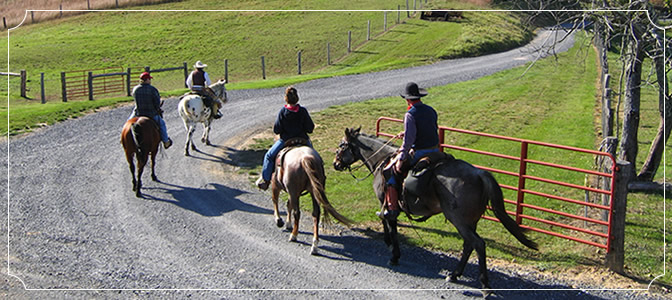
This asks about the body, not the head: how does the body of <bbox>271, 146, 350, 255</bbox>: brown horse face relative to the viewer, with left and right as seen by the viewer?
facing away from the viewer and to the left of the viewer

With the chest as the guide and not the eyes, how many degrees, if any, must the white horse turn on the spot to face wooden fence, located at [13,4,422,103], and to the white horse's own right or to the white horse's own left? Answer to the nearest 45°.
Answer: approximately 45° to the white horse's own left

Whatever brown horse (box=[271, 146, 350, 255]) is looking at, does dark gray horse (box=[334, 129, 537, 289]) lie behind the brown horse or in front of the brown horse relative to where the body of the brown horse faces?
behind

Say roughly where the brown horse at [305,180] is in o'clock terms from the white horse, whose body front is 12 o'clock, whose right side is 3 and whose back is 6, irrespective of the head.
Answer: The brown horse is roughly at 4 o'clock from the white horse.

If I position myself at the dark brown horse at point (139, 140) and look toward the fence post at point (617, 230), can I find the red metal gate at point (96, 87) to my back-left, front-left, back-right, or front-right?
back-left

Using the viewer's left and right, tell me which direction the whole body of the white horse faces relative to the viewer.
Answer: facing away from the viewer and to the right of the viewer

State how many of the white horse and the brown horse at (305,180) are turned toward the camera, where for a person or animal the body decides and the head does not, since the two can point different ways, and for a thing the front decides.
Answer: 0

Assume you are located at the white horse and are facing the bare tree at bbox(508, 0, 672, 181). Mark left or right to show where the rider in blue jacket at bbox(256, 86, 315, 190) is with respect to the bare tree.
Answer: right

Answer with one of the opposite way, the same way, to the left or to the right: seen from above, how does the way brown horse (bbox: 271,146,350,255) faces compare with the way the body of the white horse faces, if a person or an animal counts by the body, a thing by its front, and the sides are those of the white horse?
to the left

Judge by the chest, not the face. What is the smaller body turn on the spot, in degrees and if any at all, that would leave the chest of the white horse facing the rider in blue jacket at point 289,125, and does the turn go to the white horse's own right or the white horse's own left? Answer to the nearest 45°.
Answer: approximately 135° to the white horse's own right

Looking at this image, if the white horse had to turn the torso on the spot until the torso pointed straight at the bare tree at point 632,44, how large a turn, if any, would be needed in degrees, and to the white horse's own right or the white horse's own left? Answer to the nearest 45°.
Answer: approximately 90° to the white horse's own right

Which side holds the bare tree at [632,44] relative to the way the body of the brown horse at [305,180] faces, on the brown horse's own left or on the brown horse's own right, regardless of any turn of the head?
on the brown horse's own right

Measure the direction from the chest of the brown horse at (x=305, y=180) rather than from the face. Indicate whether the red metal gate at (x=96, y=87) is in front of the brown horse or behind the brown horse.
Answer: in front

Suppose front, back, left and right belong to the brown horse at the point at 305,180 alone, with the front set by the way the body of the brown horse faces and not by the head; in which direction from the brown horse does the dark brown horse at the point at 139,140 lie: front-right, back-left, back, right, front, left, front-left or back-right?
front

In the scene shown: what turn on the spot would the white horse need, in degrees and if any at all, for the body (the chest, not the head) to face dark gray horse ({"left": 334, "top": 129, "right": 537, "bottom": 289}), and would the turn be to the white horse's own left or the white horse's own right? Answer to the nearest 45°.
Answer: approximately 135° to the white horse's own right
